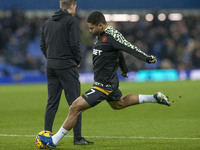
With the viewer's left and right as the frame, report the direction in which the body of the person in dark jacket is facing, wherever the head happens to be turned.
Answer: facing away from the viewer and to the right of the viewer
